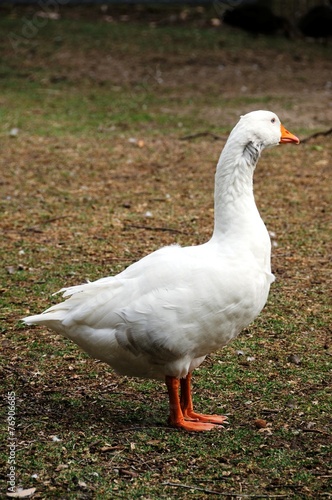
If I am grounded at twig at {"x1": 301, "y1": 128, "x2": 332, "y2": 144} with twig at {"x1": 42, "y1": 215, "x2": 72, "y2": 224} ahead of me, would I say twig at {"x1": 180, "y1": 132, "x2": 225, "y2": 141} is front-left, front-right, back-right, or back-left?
front-right

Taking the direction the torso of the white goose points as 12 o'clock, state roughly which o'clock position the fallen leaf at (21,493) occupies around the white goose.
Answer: The fallen leaf is roughly at 4 o'clock from the white goose.

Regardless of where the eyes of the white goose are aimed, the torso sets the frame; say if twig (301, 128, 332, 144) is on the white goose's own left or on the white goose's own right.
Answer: on the white goose's own left

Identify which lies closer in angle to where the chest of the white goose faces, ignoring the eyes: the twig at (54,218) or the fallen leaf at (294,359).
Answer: the fallen leaf

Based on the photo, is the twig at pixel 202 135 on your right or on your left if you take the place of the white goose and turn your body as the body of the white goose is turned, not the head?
on your left

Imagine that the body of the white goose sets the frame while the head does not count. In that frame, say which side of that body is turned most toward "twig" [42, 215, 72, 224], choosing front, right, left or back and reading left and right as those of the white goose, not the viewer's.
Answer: left

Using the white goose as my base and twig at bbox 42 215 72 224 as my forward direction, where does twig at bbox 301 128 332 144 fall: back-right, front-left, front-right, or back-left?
front-right

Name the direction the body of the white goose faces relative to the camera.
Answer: to the viewer's right

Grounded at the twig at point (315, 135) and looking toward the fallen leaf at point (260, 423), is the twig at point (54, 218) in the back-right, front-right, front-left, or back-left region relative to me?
front-right
